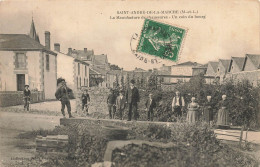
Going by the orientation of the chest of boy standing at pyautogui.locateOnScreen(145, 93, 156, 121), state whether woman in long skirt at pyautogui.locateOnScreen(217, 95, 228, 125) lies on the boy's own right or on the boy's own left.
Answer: on the boy's own left

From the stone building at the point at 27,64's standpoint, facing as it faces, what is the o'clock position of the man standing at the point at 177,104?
The man standing is roughly at 10 o'clock from the stone building.

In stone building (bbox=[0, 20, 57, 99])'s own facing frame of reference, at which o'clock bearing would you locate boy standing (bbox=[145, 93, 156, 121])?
The boy standing is roughly at 10 o'clock from the stone building.

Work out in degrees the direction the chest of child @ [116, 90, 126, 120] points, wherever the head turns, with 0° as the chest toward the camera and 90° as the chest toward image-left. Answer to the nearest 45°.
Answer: approximately 0°

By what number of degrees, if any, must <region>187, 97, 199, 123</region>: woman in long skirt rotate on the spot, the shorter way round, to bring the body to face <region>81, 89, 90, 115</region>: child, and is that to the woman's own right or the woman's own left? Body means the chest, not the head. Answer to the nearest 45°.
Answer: approximately 90° to the woman's own right
